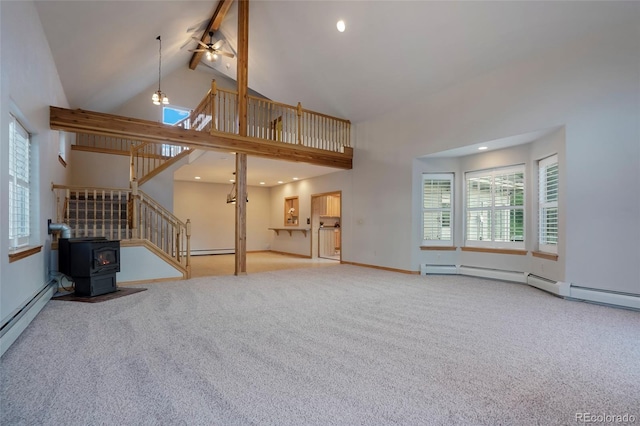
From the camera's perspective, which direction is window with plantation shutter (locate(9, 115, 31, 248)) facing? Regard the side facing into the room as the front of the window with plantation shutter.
to the viewer's right

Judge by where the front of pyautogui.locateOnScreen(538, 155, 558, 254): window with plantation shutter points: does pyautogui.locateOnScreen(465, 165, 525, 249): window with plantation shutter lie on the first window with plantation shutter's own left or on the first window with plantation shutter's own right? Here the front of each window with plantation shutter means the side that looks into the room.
on the first window with plantation shutter's own right

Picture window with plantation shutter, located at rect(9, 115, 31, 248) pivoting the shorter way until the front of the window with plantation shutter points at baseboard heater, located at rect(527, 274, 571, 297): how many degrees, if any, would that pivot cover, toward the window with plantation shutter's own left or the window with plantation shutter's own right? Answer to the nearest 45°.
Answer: approximately 45° to the window with plantation shutter's own right

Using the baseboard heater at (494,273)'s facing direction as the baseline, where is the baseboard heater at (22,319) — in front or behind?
in front

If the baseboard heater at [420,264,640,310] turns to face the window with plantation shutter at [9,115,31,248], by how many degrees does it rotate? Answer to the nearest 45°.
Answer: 0° — it already faces it

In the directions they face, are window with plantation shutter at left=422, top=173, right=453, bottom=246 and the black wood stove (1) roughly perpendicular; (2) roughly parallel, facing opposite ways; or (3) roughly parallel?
roughly perpendicular

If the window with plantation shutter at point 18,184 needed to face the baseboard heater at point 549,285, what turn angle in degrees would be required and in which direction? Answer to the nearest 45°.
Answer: approximately 45° to its right

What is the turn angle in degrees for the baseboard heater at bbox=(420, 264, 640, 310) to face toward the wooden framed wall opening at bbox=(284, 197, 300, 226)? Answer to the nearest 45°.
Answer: approximately 45° to its right
